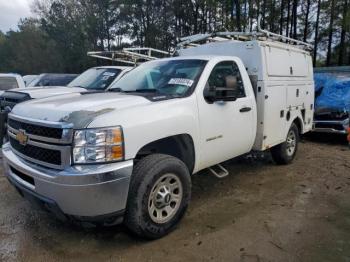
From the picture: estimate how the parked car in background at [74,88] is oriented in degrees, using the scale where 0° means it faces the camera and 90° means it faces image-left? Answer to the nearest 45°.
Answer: approximately 45°

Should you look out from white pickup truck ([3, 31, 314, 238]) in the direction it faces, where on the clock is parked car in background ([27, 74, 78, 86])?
The parked car in background is roughly at 4 o'clock from the white pickup truck.

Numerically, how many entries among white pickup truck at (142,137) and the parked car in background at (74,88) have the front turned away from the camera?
0

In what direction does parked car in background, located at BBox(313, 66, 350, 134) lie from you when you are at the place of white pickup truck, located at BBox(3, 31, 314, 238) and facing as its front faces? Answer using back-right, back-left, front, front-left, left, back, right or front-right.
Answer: back

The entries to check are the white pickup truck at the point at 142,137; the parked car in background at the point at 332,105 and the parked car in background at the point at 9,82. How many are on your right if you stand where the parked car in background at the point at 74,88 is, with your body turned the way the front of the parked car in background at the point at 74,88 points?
1

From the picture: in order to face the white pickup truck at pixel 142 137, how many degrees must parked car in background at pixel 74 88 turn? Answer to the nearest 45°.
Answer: approximately 45° to its left

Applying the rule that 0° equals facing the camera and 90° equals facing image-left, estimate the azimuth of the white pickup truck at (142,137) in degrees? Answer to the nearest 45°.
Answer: approximately 45°

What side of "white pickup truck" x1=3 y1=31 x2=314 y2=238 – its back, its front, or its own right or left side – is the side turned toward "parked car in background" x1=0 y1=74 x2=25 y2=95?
right
